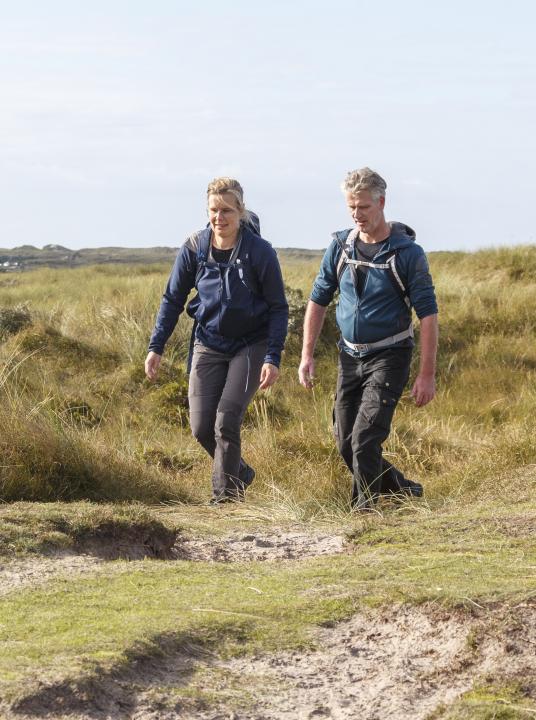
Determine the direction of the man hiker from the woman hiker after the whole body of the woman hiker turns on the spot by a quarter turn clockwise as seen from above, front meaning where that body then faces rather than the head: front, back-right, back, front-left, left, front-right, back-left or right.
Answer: back

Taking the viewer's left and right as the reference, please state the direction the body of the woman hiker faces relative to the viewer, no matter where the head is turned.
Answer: facing the viewer and to the left of the viewer

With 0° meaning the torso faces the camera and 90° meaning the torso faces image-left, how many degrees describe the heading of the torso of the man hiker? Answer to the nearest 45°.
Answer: approximately 45°
